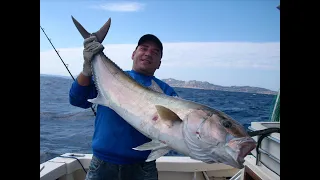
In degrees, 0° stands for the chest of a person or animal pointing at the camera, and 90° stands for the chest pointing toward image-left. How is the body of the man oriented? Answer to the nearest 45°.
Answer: approximately 0°
